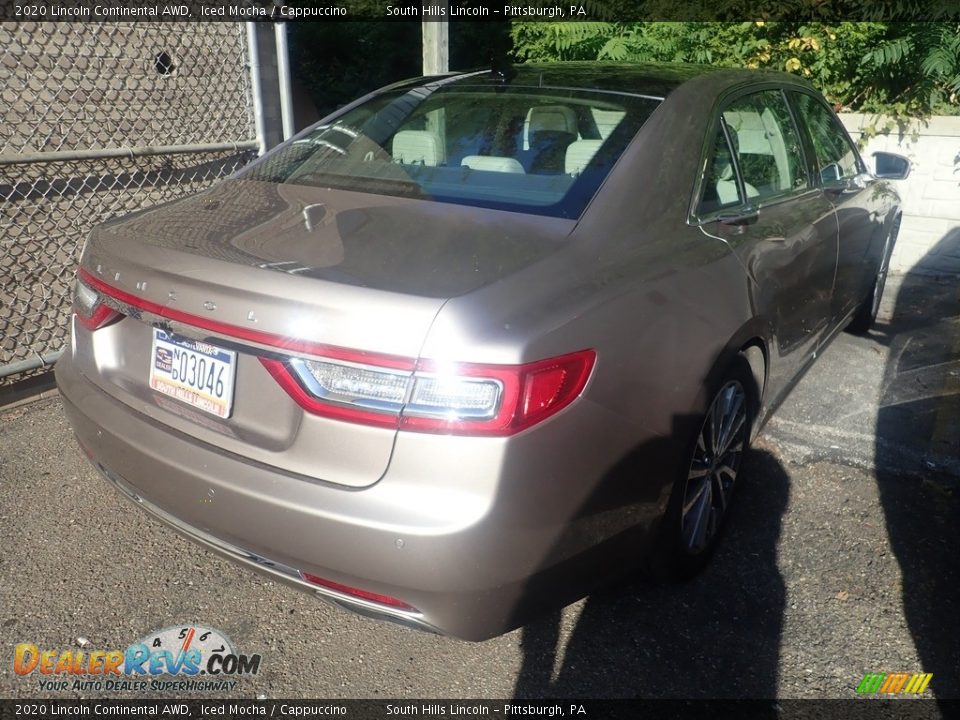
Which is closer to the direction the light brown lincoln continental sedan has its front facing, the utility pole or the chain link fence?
the utility pole

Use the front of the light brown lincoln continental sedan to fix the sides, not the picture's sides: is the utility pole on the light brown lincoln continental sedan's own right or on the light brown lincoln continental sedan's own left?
on the light brown lincoln continental sedan's own left

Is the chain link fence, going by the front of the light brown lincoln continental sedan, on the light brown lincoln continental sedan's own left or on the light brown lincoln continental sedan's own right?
on the light brown lincoln continental sedan's own left

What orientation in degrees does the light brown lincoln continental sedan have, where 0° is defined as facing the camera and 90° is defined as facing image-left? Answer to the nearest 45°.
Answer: approximately 225°
